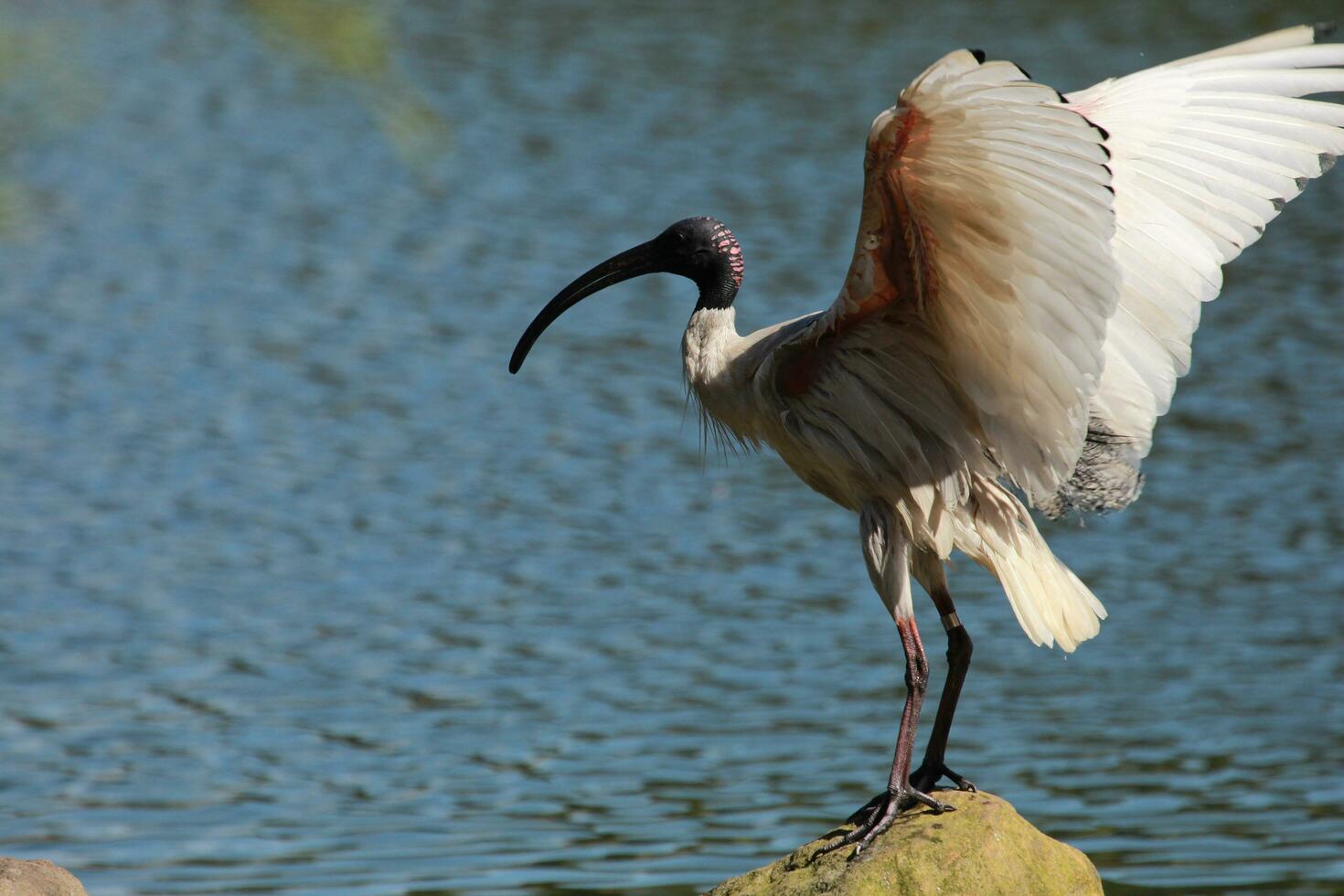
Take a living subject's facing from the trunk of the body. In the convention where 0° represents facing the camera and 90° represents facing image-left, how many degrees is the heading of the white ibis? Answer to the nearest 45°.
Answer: approximately 90°

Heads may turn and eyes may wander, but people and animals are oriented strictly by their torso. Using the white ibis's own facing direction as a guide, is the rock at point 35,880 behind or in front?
in front
